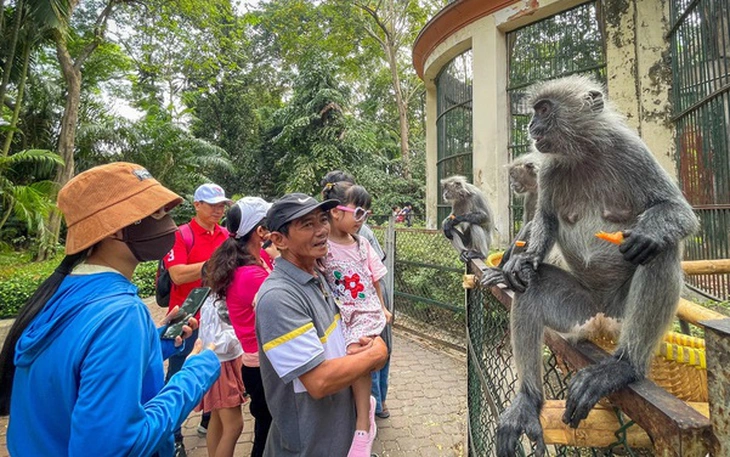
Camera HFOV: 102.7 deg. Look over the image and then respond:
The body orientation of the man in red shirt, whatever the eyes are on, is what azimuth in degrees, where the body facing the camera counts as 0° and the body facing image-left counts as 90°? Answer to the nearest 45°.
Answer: approximately 315°

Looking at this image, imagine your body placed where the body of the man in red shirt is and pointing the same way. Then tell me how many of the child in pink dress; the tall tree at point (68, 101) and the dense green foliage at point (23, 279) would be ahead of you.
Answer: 1

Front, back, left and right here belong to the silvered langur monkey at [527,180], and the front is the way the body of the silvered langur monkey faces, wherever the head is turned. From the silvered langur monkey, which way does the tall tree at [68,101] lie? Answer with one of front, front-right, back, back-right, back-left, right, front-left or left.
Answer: front-right

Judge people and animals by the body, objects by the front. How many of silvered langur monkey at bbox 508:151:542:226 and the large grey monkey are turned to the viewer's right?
0

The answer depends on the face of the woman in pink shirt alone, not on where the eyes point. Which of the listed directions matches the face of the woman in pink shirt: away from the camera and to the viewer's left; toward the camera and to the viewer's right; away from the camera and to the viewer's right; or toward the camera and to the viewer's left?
away from the camera and to the viewer's right

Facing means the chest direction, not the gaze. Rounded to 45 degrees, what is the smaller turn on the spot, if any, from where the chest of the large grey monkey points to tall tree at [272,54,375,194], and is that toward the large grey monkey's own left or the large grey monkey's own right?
approximately 90° to the large grey monkey's own right

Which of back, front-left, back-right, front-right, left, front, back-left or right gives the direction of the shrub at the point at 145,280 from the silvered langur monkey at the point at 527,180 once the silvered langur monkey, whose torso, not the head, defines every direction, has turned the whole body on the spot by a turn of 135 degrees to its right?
left

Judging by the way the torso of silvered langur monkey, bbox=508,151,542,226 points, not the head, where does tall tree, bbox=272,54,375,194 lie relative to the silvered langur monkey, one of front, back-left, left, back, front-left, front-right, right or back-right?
right

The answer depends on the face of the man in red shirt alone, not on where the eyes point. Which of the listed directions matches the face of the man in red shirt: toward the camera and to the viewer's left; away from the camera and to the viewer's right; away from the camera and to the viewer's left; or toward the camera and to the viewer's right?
toward the camera and to the viewer's right

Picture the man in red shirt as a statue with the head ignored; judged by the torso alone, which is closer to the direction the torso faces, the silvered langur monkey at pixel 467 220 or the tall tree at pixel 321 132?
the silvered langur monkey

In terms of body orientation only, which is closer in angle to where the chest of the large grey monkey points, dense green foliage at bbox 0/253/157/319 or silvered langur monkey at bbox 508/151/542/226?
the dense green foliage
